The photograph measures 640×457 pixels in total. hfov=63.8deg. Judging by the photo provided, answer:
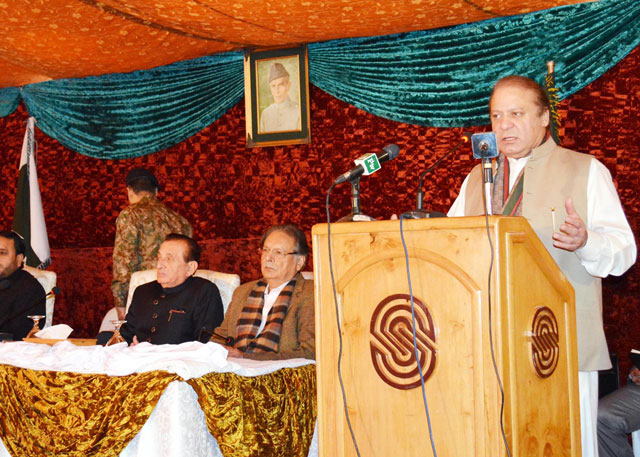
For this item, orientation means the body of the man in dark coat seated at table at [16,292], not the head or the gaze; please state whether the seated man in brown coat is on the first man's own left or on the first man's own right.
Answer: on the first man's own left

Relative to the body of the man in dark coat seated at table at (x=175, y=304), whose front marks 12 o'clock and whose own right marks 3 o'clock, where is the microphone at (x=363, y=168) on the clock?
The microphone is roughly at 10 o'clock from the man in dark coat seated at table.

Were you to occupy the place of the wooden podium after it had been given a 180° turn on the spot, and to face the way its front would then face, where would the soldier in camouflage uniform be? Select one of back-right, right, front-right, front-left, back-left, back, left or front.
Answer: left

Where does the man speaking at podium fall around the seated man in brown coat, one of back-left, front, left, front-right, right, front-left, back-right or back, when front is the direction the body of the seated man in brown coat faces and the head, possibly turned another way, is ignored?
left

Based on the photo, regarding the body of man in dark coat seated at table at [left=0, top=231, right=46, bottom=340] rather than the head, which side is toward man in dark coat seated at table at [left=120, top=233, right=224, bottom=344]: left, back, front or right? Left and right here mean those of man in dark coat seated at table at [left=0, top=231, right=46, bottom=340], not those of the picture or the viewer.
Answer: left

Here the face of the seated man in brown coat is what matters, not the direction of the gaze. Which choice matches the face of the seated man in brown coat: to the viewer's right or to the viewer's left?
to the viewer's left

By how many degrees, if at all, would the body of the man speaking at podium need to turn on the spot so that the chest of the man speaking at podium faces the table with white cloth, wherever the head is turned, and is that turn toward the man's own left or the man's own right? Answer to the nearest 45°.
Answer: approximately 45° to the man's own right

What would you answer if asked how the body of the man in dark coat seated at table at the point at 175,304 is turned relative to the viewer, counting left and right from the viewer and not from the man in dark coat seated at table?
facing the viewer and to the left of the viewer

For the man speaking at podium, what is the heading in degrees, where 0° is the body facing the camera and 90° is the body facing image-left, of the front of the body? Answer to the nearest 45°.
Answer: approximately 45°

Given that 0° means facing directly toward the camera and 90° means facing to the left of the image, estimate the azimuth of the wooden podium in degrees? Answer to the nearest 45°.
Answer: approximately 45°

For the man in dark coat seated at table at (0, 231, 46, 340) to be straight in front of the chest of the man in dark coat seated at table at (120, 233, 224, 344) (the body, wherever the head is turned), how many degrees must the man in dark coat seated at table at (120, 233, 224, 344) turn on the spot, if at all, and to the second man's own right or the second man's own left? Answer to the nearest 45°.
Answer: approximately 90° to the second man's own right

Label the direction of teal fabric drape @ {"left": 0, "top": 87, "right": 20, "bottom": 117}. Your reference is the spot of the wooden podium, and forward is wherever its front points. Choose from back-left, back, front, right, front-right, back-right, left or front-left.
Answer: right
